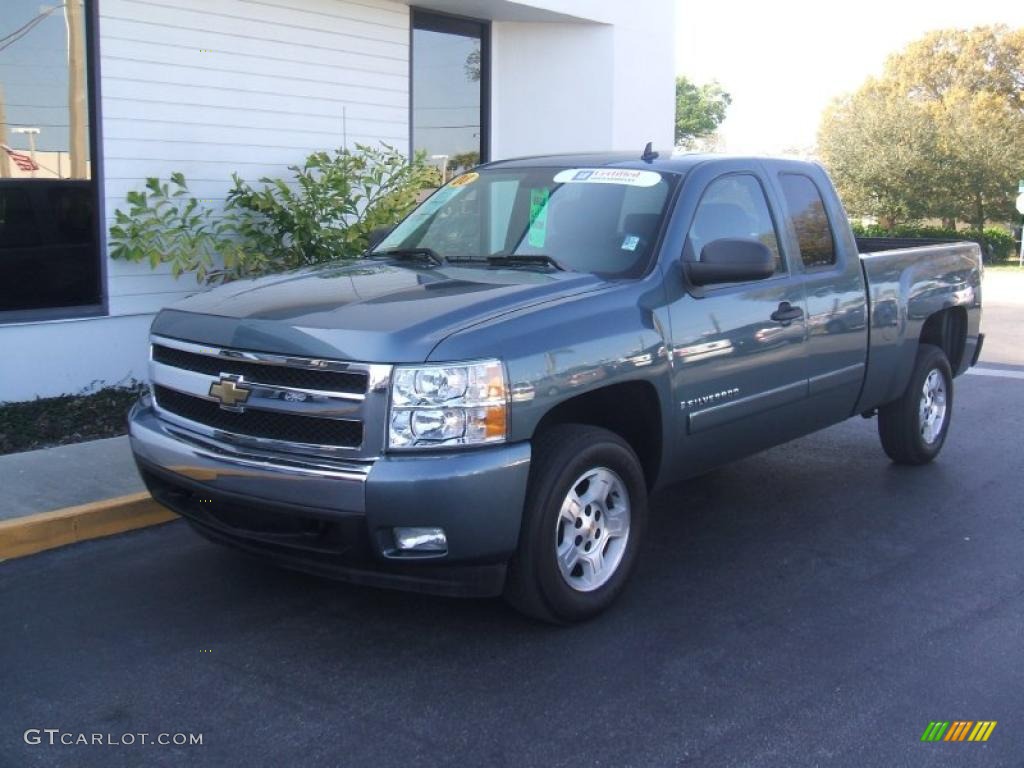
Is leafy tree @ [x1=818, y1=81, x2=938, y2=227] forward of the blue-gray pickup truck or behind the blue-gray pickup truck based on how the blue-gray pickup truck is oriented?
behind

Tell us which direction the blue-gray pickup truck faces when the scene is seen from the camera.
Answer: facing the viewer and to the left of the viewer

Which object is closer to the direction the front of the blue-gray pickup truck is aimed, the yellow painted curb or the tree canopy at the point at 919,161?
the yellow painted curb
